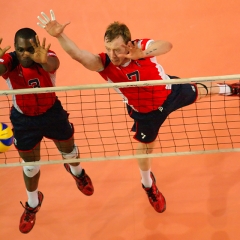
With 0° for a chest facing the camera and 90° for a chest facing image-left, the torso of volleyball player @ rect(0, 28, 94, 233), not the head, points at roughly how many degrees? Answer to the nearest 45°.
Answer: approximately 0°

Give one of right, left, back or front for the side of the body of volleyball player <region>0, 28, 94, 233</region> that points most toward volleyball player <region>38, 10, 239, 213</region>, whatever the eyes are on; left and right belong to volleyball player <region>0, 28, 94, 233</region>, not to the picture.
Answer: left
